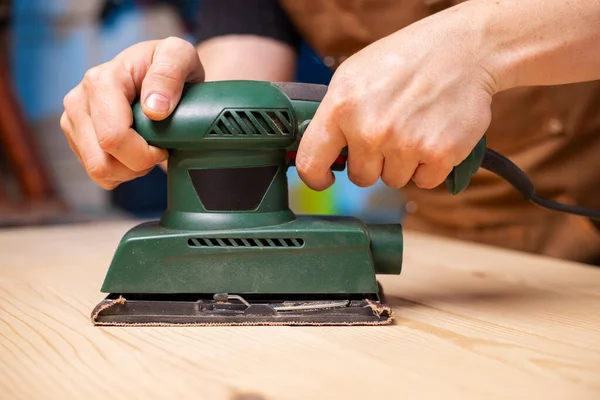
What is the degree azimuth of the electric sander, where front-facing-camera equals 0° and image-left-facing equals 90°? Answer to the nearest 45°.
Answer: approximately 90°
